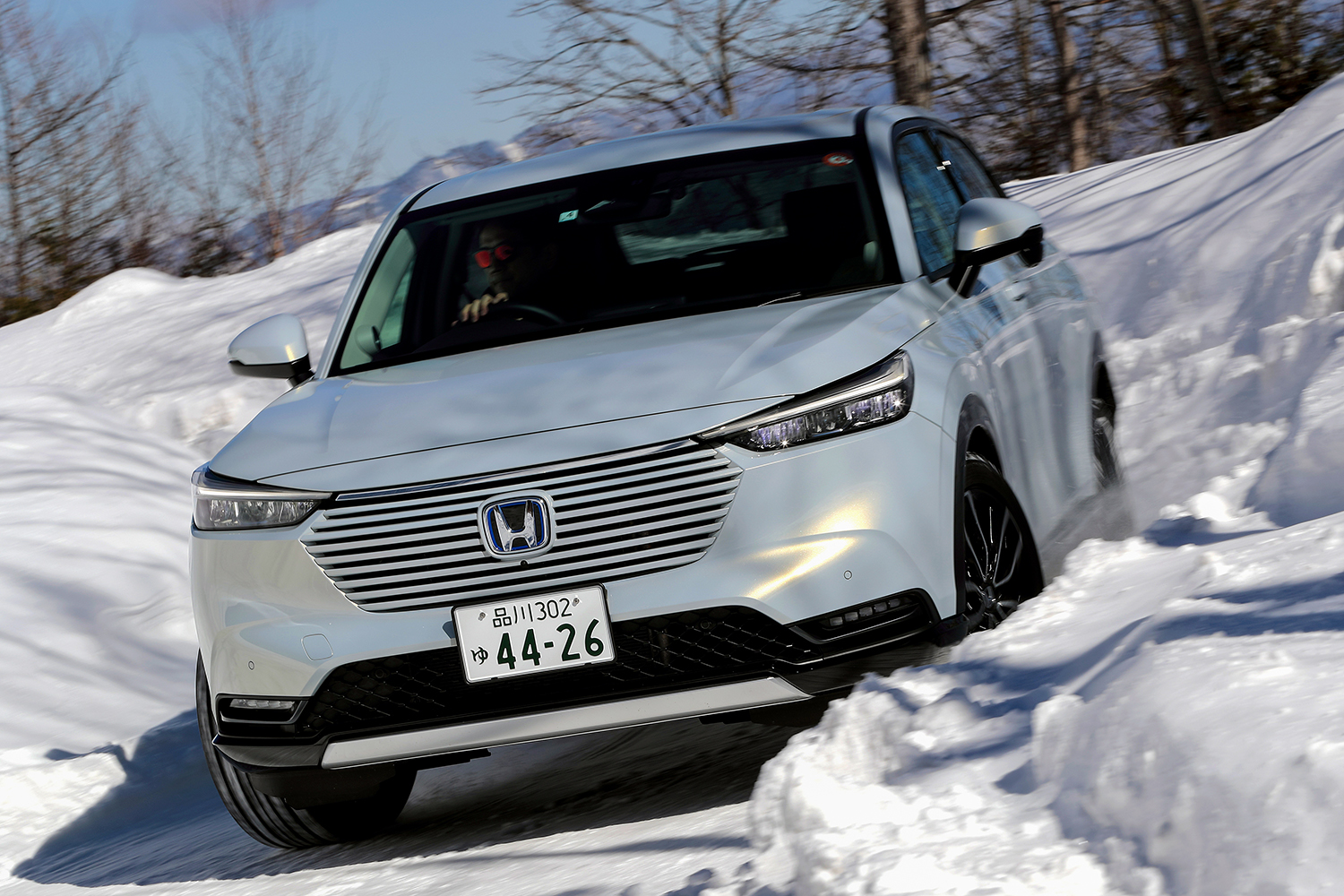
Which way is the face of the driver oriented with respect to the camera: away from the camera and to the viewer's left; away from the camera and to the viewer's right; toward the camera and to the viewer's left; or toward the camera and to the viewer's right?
toward the camera and to the viewer's left

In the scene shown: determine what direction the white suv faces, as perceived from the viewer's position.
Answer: facing the viewer and to the left of the viewer
